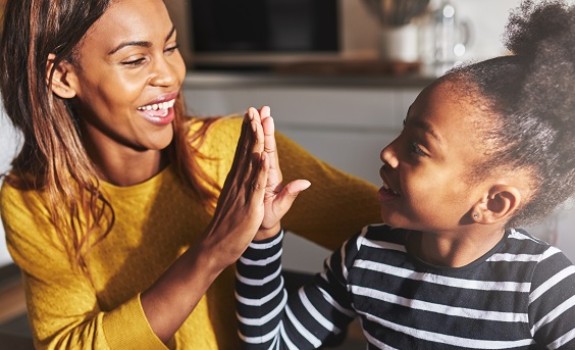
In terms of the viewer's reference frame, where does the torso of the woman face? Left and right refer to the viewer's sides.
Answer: facing the viewer and to the right of the viewer

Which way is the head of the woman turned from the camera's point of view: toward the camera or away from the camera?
toward the camera

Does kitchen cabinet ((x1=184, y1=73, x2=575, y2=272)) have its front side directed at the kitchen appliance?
no

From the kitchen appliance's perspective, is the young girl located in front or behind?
in front

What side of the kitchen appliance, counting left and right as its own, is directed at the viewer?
front

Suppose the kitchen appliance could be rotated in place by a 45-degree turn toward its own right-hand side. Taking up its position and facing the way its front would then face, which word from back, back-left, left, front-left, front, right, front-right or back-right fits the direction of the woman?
front-left

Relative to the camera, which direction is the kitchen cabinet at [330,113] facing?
toward the camera

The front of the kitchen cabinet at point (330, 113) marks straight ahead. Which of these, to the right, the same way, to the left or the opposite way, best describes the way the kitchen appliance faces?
the same way

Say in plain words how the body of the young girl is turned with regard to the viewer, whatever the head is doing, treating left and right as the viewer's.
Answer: facing the viewer and to the left of the viewer

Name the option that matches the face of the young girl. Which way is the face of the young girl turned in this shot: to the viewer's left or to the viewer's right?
to the viewer's left
